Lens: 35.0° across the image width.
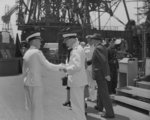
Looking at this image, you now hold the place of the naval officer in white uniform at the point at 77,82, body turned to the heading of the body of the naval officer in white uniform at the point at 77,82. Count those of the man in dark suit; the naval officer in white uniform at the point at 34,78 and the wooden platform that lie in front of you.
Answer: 1

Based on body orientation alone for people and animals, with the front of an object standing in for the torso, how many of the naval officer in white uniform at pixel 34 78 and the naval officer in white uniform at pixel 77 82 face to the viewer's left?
1

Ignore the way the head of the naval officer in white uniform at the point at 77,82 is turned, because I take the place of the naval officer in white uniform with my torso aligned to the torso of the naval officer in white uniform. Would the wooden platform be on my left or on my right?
on my right

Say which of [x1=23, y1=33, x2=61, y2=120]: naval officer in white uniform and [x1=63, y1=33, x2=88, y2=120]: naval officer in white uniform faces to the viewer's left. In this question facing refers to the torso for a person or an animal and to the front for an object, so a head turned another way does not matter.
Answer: [x1=63, y1=33, x2=88, y2=120]: naval officer in white uniform

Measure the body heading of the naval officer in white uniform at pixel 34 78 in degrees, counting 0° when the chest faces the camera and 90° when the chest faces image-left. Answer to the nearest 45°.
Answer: approximately 225°

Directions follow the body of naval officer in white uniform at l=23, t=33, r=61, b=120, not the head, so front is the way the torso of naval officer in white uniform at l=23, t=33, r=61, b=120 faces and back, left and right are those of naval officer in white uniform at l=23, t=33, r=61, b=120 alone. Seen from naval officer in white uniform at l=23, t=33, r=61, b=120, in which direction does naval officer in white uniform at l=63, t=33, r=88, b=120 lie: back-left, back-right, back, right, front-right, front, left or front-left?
front-right

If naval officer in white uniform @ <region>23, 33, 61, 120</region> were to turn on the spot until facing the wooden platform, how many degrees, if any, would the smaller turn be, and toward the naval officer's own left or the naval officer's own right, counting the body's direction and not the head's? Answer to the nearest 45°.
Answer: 0° — they already face it

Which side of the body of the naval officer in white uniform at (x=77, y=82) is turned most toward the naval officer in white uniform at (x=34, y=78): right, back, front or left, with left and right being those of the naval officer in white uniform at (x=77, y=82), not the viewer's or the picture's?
front

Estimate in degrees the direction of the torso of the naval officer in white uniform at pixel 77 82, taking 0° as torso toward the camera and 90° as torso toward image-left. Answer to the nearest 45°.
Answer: approximately 90°
